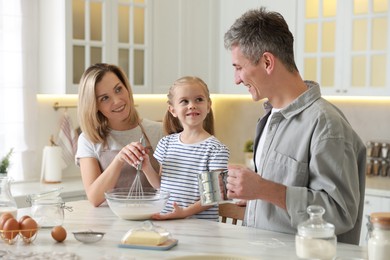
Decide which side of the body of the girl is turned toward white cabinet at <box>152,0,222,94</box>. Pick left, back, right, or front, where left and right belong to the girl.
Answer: back

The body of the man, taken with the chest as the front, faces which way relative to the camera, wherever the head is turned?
to the viewer's left

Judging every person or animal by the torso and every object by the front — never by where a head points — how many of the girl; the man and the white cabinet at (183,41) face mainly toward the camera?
2

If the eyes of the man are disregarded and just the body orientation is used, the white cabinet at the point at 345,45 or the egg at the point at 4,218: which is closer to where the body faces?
the egg

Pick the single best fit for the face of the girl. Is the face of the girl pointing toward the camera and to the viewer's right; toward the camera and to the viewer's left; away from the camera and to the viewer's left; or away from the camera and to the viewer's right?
toward the camera and to the viewer's right

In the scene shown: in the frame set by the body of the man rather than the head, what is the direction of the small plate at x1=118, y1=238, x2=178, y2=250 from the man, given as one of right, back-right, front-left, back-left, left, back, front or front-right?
front-left

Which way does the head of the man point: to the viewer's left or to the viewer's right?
to the viewer's left

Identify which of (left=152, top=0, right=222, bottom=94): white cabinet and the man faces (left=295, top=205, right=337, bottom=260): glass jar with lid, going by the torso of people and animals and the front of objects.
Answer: the white cabinet

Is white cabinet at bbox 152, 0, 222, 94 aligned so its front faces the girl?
yes

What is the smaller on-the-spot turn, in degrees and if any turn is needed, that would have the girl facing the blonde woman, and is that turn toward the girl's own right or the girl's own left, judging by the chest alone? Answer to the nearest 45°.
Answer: approximately 135° to the girl's own right
